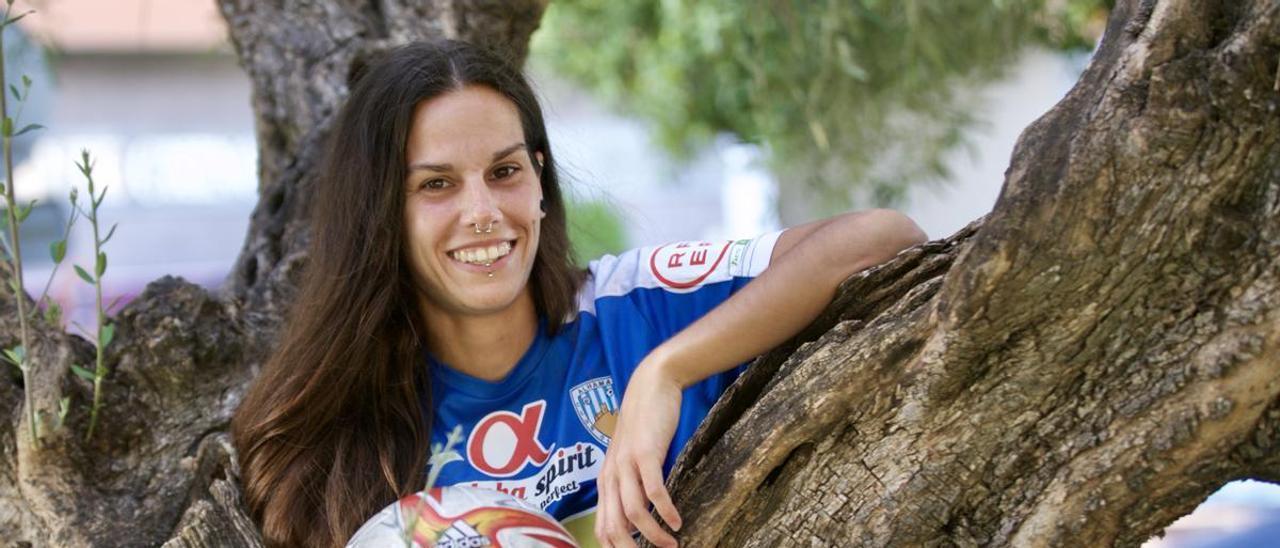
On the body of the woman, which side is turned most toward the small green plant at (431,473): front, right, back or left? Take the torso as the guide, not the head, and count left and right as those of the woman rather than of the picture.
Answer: front

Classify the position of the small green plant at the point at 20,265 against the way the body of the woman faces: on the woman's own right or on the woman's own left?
on the woman's own right

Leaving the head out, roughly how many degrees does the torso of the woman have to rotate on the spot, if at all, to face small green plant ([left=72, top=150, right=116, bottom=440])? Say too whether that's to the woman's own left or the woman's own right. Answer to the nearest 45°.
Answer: approximately 90° to the woman's own right

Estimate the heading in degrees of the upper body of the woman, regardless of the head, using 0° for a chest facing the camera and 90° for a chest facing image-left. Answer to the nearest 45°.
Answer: approximately 0°

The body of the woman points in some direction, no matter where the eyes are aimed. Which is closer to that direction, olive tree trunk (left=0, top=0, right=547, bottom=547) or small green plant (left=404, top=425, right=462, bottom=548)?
the small green plant
